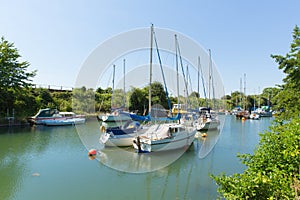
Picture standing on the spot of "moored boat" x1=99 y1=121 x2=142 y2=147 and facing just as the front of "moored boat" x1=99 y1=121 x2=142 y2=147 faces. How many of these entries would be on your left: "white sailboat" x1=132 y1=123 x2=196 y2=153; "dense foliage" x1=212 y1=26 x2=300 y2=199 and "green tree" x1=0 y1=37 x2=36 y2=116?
1
